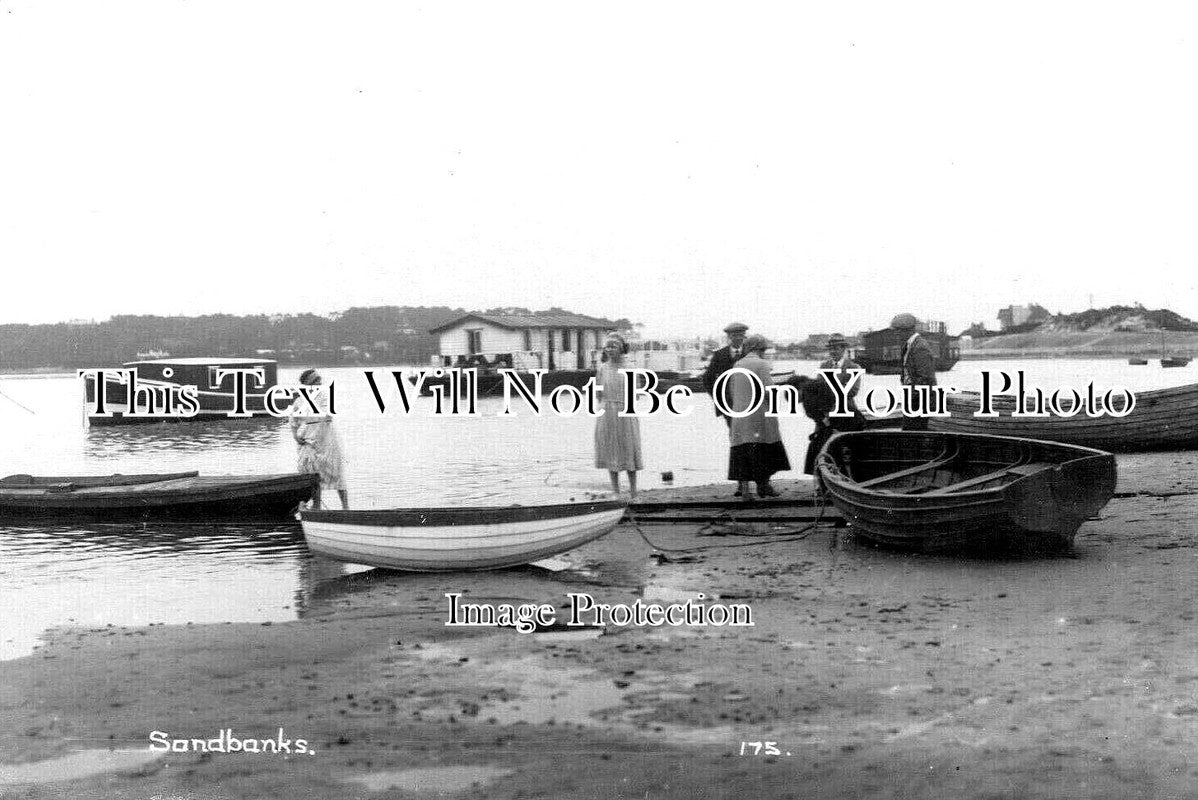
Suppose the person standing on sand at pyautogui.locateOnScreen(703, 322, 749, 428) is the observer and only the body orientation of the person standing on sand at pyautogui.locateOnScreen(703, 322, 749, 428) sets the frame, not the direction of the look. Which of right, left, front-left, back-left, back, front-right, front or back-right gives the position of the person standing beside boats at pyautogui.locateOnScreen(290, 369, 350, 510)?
back-right

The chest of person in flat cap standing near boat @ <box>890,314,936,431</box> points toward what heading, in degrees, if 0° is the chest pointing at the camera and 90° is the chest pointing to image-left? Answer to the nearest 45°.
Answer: approximately 90°

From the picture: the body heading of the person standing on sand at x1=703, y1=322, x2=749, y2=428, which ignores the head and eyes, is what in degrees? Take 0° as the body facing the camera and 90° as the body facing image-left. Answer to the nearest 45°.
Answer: approximately 315°

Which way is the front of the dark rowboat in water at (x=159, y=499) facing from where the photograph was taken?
facing to the right of the viewer

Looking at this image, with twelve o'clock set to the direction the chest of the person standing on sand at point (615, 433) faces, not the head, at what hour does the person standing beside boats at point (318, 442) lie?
the person standing beside boats at point (318, 442) is roughly at 3 o'clock from the person standing on sand at point (615, 433).

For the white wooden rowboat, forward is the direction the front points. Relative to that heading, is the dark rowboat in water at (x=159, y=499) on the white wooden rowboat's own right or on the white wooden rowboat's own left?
on the white wooden rowboat's own left

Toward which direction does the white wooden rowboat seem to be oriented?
to the viewer's right

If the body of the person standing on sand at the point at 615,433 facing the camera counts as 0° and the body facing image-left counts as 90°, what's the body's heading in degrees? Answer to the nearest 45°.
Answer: approximately 0°
